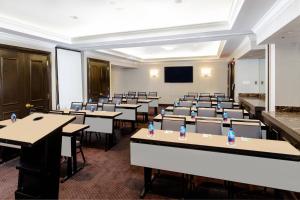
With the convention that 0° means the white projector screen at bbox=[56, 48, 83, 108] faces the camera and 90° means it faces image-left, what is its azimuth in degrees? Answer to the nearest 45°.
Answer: approximately 315°

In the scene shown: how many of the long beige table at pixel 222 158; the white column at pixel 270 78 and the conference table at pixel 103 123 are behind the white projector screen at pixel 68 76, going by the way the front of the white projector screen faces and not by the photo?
0

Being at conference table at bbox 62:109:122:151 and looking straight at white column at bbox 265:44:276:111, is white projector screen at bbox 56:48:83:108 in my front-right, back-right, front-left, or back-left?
back-left

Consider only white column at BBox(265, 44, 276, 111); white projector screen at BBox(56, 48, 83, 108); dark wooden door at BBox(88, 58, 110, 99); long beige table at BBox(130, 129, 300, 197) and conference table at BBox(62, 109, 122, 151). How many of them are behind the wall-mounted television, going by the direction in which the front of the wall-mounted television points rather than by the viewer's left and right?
0

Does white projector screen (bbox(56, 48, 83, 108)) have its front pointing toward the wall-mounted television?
no

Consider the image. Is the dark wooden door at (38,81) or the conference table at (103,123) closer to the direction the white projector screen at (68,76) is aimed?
the conference table

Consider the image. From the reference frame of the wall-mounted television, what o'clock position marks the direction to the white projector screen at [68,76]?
The white projector screen is roughly at 1 o'clock from the wall-mounted television.

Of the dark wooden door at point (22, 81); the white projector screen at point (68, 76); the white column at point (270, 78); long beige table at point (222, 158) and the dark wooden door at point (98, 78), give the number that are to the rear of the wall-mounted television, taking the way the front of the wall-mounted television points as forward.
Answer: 0

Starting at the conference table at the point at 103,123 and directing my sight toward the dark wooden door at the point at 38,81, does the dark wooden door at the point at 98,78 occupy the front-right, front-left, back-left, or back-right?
front-right

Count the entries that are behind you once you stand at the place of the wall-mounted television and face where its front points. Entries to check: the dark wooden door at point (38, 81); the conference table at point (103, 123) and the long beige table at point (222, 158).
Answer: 0

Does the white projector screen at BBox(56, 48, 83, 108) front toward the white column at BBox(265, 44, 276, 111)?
yes

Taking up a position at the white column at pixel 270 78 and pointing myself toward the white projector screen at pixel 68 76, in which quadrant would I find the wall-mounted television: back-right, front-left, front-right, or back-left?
front-right

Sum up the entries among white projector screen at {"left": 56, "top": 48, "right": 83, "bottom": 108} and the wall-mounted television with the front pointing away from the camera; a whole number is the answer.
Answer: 0

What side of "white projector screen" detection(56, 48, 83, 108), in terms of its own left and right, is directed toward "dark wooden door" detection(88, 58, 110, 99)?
left

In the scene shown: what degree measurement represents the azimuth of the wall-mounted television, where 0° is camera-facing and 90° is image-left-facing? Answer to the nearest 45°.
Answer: approximately 0°
